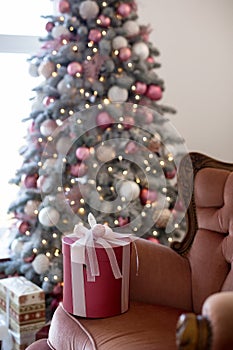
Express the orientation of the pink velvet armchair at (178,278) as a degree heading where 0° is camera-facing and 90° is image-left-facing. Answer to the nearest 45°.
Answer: approximately 45°

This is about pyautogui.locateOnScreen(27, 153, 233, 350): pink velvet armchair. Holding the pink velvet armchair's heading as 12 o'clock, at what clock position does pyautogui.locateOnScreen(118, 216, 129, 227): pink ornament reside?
The pink ornament is roughly at 4 o'clock from the pink velvet armchair.

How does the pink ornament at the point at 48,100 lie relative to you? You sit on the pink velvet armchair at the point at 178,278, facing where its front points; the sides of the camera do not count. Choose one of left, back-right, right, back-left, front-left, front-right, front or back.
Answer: right

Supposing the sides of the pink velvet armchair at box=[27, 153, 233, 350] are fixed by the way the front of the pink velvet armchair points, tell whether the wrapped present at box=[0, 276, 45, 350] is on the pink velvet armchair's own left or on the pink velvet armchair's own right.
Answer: on the pink velvet armchair's own right

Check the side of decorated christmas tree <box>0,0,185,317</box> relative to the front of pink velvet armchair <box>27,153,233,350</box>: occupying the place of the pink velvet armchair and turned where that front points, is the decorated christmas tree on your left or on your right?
on your right

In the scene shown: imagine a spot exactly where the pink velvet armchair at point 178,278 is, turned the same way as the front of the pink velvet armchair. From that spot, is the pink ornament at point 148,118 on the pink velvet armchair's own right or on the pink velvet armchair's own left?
on the pink velvet armchair's own right

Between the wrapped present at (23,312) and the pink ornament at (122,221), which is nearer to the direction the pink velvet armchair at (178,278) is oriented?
the wrapped present

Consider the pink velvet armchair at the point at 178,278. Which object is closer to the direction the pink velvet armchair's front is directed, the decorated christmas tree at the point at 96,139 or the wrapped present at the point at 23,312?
the wrapped present
